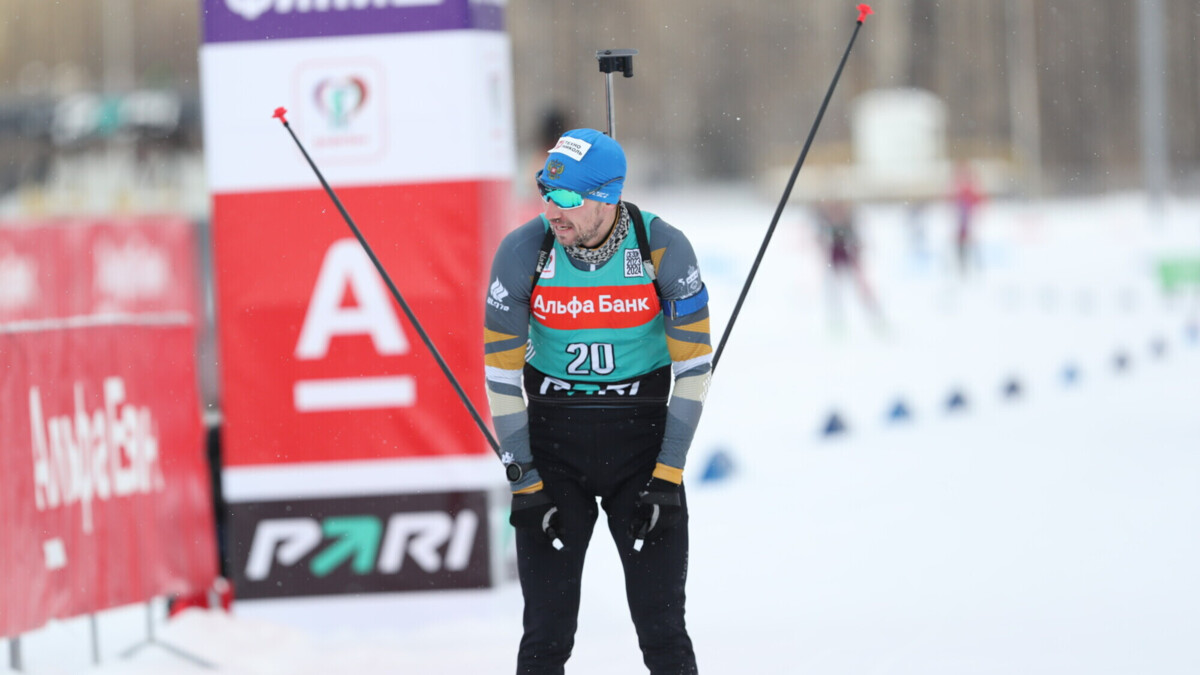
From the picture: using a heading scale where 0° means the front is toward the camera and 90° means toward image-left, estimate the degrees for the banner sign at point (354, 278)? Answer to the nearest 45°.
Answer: approximately 0°

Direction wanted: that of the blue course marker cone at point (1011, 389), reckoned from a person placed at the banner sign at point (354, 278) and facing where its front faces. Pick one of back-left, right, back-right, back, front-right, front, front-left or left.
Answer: back-left

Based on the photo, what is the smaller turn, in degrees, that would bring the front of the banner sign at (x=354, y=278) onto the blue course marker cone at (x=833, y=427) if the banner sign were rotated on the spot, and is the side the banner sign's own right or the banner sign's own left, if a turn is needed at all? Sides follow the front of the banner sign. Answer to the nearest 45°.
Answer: approximately 135° to the banner sign's own left

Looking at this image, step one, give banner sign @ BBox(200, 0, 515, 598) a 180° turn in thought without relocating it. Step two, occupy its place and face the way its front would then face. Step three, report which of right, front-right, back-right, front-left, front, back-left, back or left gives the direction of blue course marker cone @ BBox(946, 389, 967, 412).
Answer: front-right

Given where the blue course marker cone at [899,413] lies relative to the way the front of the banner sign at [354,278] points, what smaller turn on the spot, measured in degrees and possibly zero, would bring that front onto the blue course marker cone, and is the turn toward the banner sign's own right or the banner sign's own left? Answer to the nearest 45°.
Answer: approximately 135° to the banner sign's own left

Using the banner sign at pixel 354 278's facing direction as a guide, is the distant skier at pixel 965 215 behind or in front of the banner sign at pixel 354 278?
behind

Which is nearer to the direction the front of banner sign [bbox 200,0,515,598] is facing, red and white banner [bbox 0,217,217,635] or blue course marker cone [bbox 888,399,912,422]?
the red and white banner
